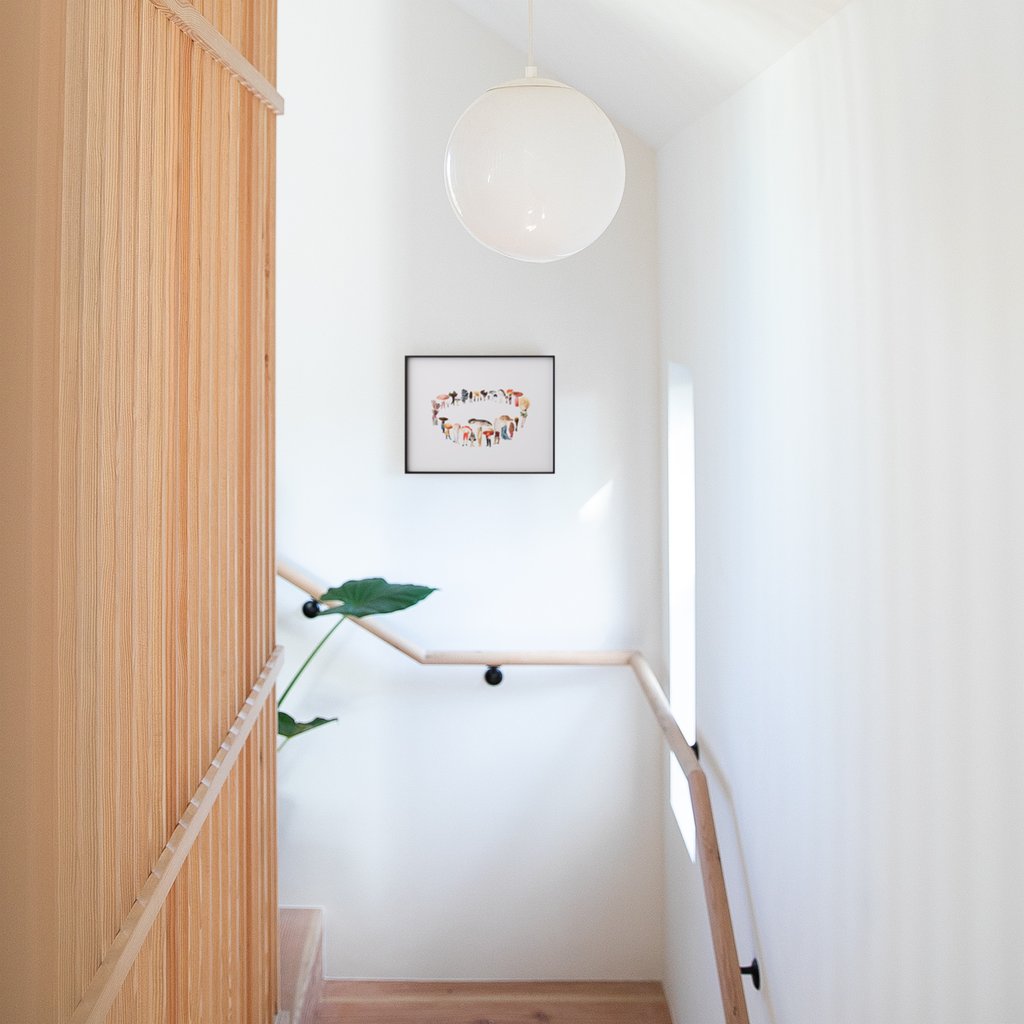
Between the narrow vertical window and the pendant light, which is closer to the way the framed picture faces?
the pendant light

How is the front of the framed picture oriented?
toward the camera

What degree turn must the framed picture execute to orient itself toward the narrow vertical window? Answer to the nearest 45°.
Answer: approximately 90° to its left

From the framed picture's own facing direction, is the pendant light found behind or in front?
in front
